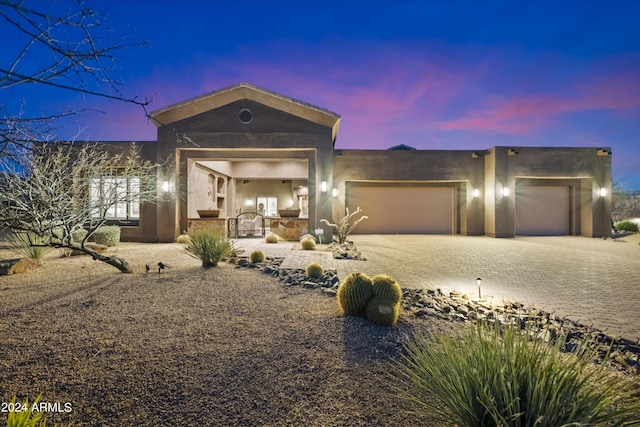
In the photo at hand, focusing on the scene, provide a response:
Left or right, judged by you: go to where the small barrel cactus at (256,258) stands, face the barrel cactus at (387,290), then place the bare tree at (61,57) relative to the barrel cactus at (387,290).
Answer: right

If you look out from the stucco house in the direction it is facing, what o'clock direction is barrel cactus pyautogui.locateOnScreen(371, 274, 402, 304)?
The barrel cactus is roughly at 12 o'clock from the stucco house.

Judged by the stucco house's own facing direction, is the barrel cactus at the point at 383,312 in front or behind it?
in front

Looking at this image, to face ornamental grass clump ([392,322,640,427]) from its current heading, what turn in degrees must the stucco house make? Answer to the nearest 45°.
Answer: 0° — it already faces it

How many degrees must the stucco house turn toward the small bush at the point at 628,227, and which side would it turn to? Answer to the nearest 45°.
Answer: approximately 90° to its left

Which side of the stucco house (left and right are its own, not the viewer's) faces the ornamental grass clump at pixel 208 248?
front

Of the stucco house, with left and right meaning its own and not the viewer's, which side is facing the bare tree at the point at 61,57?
front

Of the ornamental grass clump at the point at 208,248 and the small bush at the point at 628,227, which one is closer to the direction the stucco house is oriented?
the ornamental grass clump

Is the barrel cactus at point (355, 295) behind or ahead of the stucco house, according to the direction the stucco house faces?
ahead

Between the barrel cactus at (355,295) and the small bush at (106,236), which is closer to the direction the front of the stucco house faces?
the barrel cactus

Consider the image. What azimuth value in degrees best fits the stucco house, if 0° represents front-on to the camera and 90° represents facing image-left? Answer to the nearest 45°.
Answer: approximately 0°
